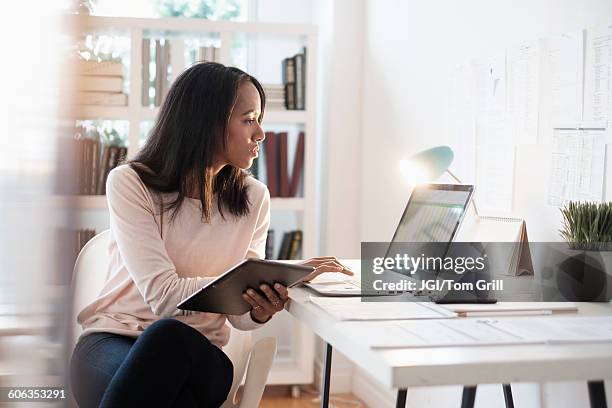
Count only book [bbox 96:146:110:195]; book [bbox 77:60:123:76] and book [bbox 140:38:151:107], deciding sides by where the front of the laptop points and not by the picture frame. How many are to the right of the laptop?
3

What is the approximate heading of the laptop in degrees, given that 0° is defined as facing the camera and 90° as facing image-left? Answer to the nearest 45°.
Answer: approximately 45°

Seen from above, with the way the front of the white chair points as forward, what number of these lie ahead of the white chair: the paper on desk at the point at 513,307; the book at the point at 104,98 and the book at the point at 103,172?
1

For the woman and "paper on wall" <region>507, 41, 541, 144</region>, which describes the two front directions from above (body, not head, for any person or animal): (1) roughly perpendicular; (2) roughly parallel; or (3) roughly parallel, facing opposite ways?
roughly perpendicular

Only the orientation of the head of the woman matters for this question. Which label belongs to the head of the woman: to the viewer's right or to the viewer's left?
to the viewer's right

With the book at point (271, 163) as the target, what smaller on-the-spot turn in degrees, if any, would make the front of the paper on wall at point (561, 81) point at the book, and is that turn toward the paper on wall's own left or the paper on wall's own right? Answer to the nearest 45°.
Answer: approximately 90° to the paper on wall's own right

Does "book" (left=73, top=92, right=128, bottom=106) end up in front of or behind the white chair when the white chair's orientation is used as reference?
behind
